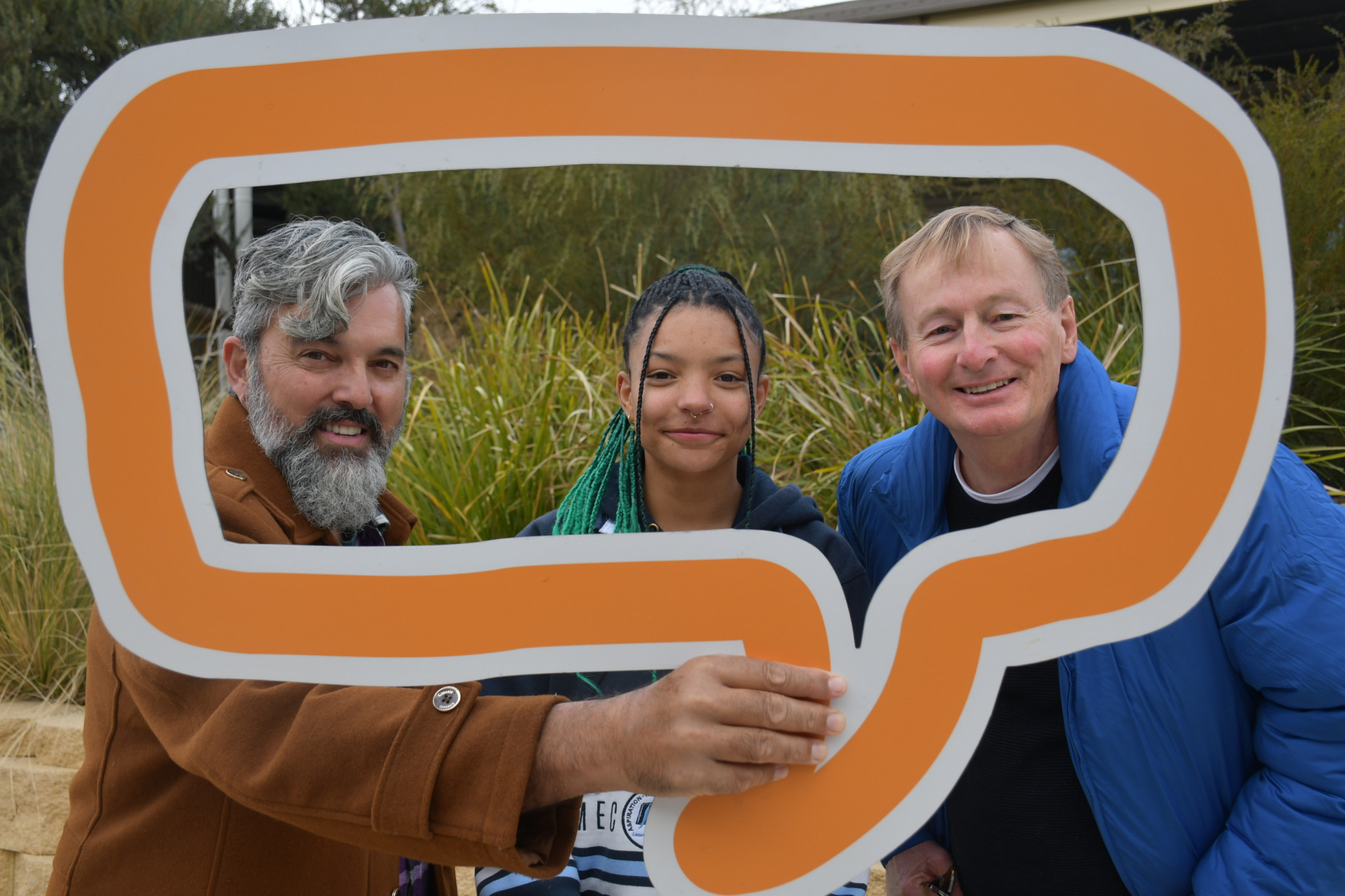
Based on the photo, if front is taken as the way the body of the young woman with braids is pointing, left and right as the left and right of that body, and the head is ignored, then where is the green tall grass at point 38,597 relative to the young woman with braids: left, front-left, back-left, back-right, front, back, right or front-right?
back-right

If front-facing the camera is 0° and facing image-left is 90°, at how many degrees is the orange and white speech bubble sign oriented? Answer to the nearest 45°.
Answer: approximately 0°

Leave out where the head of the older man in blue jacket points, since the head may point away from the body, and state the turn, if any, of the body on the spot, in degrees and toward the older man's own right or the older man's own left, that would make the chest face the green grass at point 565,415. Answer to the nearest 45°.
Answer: approximately 90° to the older man's own right

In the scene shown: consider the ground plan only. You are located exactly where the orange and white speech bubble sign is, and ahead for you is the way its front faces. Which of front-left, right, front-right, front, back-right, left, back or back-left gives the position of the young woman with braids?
back

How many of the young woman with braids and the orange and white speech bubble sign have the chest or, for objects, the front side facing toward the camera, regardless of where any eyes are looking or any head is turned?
2

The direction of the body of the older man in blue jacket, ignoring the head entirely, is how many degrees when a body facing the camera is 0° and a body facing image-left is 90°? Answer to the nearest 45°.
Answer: approximately 45°

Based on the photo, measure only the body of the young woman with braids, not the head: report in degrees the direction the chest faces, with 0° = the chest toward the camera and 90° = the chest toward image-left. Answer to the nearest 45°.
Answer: approximately 0°
